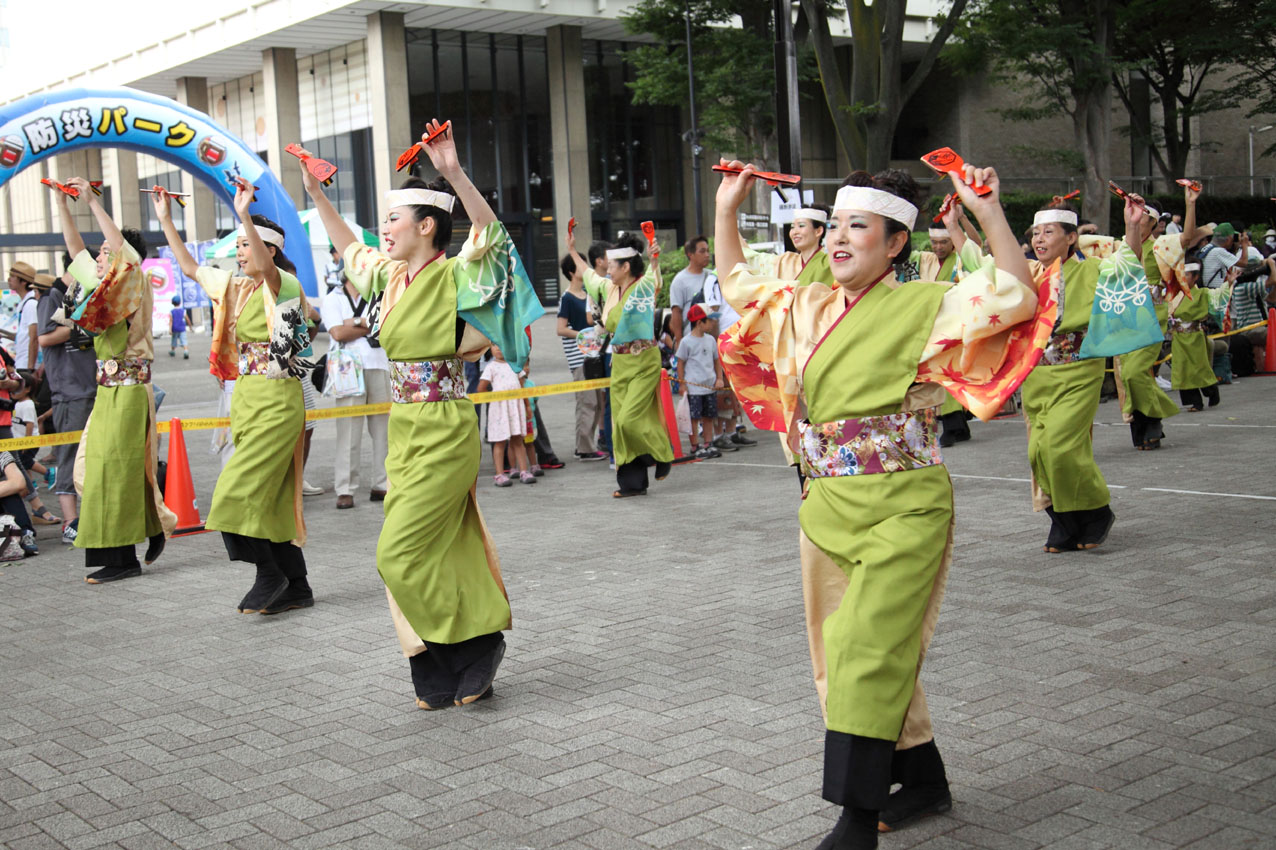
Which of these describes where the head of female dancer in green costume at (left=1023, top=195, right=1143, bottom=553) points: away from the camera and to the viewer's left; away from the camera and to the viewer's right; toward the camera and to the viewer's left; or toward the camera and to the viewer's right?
toward the camera and to the viewer's left

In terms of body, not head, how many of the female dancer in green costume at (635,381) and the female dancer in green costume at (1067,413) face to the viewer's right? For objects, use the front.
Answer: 0

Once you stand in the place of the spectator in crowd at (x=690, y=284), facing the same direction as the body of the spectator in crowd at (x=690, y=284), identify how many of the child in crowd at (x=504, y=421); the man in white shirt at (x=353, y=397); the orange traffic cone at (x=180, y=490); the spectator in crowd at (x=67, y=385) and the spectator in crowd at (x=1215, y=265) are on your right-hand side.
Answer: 4

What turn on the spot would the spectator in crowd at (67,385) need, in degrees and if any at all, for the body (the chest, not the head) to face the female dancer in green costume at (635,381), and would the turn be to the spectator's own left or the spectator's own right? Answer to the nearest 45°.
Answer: approximately 45° to the spectator's own left

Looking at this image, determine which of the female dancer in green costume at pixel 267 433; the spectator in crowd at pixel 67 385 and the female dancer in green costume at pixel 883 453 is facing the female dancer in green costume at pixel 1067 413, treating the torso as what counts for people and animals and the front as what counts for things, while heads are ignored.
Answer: the spectator in crowd

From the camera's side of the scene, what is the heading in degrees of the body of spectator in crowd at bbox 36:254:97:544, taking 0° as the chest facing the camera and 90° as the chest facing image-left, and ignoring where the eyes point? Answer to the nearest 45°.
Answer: approximately 315°

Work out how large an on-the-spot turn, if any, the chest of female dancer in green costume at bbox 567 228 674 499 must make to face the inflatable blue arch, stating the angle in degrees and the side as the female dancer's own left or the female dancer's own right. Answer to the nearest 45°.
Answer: approximately 90° to the female dancer's own right

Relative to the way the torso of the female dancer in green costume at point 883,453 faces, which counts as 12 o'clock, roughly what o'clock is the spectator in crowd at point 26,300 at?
The spectator in crowd is roughly at 3 o'clock from the female dancer in green costume.

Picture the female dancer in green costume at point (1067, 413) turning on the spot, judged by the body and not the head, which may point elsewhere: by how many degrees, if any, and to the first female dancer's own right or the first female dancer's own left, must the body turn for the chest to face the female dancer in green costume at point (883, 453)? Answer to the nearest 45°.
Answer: approximately 45° to the first female dancer's own left

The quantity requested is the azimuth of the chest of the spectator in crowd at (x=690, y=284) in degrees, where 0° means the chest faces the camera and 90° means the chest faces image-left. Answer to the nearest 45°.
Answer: approximately 315°

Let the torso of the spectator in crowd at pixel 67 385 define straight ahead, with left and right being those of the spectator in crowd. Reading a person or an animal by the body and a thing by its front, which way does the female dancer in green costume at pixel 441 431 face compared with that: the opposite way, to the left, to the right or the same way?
to the right
